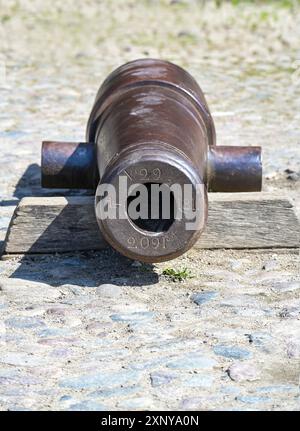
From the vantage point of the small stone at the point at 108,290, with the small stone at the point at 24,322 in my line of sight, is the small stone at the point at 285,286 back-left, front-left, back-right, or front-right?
back-left

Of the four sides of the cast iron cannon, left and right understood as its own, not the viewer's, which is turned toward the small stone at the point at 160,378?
front

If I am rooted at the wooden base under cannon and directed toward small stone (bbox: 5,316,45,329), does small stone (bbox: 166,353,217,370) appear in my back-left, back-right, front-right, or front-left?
front-left

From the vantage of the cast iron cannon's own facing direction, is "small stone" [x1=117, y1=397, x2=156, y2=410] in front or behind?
in front

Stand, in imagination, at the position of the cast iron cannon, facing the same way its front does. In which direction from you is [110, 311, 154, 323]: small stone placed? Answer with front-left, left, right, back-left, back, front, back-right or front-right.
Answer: front

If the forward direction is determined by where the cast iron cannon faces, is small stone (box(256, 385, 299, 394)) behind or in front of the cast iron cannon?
in front

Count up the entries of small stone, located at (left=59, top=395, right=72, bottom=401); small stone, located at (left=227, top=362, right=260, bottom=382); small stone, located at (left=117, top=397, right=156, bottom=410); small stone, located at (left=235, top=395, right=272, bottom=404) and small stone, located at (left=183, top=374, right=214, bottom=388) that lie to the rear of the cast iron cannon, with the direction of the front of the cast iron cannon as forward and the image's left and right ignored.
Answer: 0

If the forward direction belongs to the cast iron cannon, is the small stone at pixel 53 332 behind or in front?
in front

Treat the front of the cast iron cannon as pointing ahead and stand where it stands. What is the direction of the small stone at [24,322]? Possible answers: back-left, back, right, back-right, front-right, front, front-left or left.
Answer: front-right

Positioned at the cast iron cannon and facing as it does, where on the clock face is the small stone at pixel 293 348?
The small stone is roughly at 11 o'clock from the cast iron cannon.

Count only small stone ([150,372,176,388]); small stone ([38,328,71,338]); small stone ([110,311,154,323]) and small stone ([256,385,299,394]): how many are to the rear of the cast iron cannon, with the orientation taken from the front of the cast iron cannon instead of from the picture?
0

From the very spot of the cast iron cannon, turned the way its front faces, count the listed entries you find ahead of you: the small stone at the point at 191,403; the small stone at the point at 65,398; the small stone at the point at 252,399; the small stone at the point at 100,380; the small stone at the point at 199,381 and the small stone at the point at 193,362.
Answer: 6

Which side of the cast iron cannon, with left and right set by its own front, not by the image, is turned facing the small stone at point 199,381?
front

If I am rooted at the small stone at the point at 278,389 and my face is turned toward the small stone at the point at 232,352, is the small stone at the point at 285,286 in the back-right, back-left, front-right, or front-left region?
front-right

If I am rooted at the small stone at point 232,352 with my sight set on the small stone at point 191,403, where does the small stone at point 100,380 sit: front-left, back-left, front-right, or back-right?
front-right

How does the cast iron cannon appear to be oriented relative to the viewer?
toward the camera

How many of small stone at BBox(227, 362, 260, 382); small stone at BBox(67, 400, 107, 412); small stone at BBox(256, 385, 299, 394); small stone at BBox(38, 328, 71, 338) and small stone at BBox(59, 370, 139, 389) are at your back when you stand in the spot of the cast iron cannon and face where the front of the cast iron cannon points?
0
